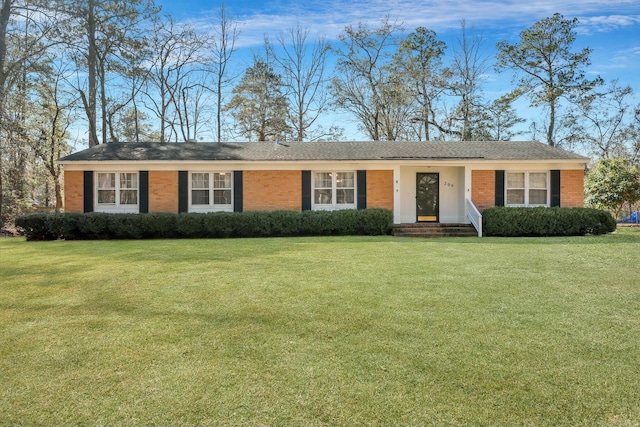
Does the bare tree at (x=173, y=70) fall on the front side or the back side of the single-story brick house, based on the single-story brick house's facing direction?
on the back side

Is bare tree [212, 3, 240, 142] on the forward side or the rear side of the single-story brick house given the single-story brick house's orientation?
on the rear side

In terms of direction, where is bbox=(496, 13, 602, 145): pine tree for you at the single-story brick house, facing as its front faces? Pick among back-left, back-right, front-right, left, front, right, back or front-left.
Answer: back-left

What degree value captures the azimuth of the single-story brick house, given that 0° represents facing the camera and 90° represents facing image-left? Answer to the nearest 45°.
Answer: approximately 0°

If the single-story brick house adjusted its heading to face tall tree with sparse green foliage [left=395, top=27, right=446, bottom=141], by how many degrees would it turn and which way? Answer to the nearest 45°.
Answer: approximately 135° to its left

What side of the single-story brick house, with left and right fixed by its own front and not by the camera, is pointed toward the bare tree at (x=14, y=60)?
right

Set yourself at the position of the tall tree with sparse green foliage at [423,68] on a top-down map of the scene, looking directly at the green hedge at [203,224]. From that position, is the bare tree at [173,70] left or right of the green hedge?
right
